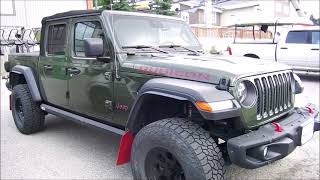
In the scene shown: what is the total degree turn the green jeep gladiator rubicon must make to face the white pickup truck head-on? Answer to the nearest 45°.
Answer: approximately 90° to its left

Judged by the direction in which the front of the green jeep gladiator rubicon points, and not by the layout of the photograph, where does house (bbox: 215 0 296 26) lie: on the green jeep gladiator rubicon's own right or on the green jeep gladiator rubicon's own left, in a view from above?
on the green jeep gladiator rubicon's own left

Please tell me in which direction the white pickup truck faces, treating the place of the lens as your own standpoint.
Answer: facing the viewer and to the right of the viewer

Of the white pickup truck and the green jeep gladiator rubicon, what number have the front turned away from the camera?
0

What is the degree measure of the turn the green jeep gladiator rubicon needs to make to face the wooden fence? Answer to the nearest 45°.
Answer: approximately 135° to its left

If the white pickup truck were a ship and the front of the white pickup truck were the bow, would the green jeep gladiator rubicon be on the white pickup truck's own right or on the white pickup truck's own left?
on the white pickup truck's own right

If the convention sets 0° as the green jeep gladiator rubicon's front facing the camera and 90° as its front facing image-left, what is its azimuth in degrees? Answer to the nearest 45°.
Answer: approximately 315°
